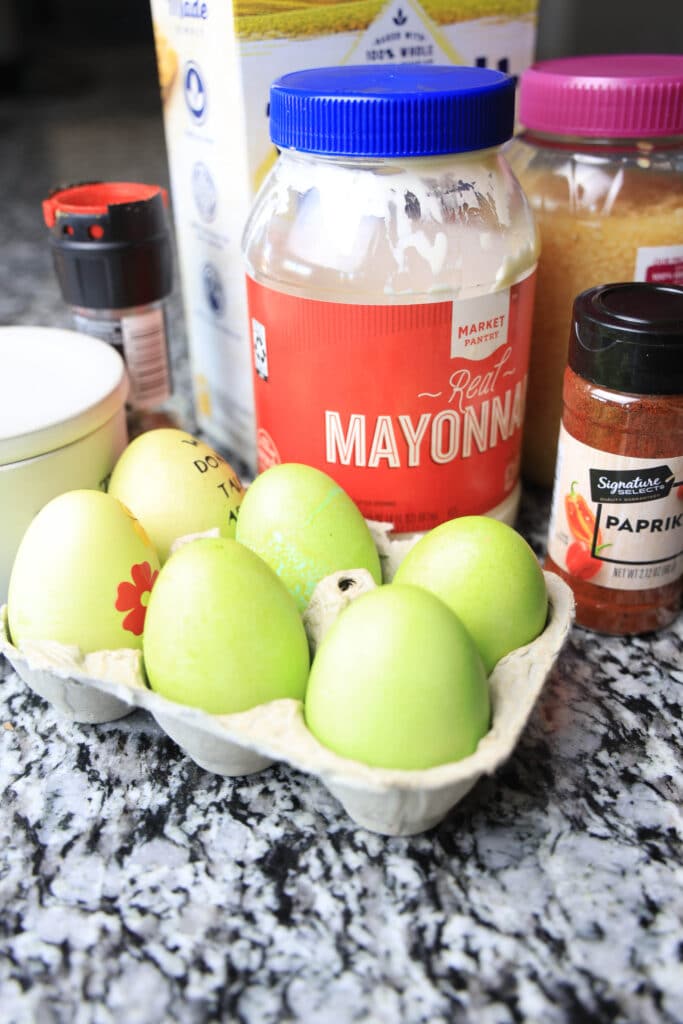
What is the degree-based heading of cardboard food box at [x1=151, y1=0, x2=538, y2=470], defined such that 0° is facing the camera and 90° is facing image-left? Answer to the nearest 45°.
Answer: approximately 315°
